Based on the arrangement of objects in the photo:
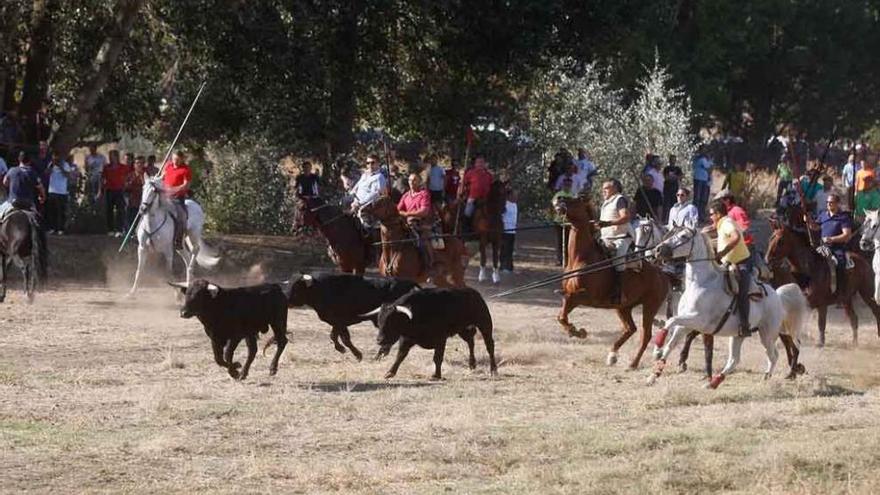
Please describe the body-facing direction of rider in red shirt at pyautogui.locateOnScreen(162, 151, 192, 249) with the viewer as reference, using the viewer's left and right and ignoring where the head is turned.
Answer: facing the viewer and to the left of the viewer

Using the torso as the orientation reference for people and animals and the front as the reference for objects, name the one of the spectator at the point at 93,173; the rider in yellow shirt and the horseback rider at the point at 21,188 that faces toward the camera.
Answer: the spectator

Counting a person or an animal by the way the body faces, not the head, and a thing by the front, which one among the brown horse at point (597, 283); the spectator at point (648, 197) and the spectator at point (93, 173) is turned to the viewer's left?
the brown horse

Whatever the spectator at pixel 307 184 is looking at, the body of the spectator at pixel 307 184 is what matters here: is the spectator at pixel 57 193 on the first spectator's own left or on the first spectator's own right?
on the first spectator's own right

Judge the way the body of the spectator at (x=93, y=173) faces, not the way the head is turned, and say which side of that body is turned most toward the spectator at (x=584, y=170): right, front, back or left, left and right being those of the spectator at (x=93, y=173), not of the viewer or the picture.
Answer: left

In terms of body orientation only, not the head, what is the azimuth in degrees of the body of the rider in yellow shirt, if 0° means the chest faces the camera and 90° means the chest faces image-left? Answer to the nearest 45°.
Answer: approximately 90°

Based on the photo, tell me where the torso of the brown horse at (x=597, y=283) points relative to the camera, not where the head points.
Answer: to the viewer's left

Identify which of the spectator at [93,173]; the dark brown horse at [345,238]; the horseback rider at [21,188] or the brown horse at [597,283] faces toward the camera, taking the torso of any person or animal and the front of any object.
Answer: the spectator

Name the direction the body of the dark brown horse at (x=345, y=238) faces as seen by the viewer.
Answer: to the viewer's left

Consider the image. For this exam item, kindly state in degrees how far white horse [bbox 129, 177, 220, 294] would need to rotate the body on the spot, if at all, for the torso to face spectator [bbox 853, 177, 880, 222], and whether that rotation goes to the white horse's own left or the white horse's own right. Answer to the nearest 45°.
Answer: approximately 135° to the white horse's own left
